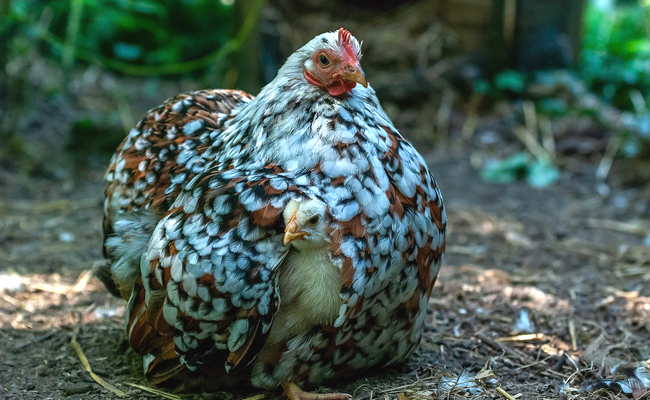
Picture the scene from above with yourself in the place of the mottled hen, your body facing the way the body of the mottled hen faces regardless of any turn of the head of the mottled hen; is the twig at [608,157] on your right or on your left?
on your left

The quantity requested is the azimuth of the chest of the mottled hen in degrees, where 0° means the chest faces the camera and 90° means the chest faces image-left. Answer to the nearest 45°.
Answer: approximately 315°

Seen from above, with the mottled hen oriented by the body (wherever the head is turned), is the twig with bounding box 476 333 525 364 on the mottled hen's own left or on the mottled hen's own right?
on the mottled hen's own left

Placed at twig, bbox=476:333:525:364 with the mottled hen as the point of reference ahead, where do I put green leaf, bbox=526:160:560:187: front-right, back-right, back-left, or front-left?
back-right

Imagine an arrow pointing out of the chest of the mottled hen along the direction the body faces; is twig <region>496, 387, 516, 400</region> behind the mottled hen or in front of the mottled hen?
in front

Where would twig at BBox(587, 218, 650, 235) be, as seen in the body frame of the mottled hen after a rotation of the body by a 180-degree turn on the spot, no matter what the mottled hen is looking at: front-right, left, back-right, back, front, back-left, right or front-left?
right

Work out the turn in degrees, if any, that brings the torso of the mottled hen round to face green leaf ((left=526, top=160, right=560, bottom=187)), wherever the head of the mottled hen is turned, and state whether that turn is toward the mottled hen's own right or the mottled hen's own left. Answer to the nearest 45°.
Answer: approximately 90° to the mottled hen's own left

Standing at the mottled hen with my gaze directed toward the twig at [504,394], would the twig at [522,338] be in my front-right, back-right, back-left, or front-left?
front-left

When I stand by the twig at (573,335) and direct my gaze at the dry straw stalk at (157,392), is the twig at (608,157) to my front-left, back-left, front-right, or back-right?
back-right

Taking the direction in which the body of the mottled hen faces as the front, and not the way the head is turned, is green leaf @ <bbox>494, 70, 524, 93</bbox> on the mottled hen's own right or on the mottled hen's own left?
on the mottled hen's own left

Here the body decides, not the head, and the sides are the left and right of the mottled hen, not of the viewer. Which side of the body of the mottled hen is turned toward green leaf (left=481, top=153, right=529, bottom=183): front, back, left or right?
left

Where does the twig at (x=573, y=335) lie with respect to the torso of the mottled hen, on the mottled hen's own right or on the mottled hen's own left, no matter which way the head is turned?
on the mottled hen's own left
